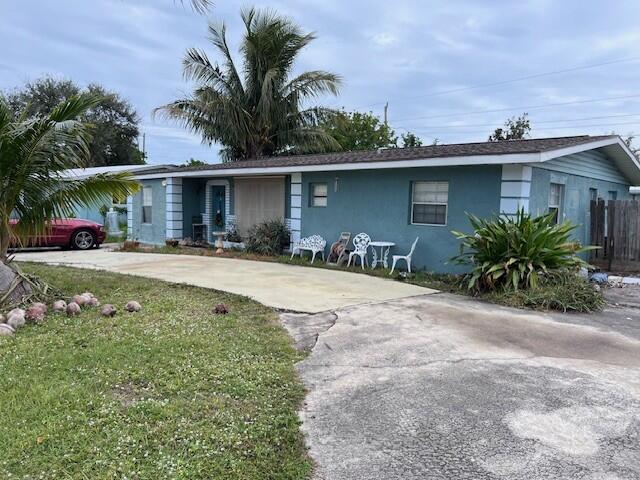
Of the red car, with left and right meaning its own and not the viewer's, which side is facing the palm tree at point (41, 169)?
right

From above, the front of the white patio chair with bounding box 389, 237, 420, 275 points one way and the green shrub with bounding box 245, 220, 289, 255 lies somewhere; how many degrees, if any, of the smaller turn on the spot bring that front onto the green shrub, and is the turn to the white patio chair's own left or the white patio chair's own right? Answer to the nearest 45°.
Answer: approximately 45° to the white patio chair's own right

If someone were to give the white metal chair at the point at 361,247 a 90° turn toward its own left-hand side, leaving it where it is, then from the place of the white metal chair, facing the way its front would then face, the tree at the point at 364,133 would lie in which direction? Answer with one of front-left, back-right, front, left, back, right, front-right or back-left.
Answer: back-left

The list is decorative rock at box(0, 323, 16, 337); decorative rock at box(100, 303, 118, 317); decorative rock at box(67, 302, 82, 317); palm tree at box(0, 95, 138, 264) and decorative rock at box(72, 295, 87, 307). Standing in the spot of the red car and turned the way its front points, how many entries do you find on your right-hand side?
5

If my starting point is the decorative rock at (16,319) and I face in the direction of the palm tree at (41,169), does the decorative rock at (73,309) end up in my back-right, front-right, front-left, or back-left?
front-right

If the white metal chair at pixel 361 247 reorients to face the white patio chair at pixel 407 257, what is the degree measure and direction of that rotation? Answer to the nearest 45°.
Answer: approximately 90° to its left

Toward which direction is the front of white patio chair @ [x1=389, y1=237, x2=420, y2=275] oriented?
to the viewer's left

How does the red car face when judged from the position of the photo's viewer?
facing to the right of the viewer

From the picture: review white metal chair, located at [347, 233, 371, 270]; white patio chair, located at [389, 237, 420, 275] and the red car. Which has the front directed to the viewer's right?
the red car

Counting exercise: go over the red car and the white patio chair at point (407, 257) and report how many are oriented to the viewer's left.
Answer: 1

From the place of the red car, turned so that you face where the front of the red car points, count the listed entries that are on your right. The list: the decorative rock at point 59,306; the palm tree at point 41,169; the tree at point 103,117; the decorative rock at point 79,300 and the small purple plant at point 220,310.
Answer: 4

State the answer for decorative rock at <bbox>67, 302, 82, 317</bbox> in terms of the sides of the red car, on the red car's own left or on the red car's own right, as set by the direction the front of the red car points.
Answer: on the red car's own right

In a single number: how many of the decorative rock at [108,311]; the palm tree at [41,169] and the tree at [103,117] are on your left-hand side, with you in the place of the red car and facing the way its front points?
1
